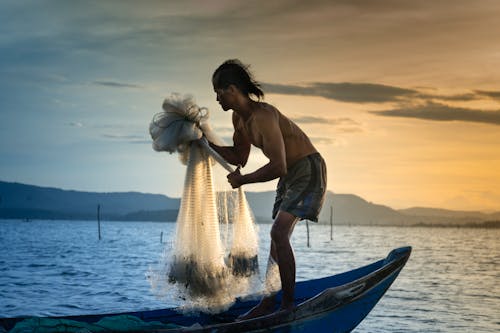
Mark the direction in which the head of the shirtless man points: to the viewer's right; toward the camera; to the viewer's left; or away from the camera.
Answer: to the viewer's left

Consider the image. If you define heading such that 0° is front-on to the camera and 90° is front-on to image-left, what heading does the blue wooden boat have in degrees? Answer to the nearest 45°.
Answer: approximately 270°
